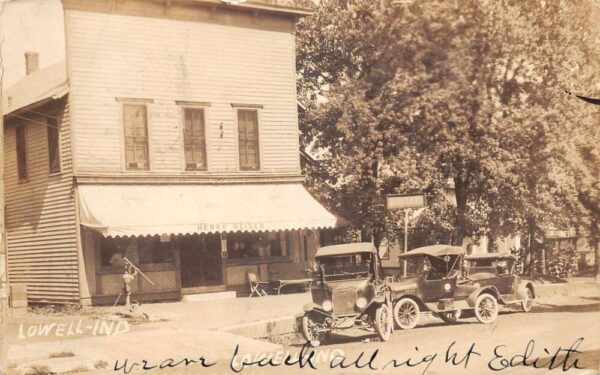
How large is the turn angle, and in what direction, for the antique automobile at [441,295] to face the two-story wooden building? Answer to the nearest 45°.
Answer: approximately 45° to its right

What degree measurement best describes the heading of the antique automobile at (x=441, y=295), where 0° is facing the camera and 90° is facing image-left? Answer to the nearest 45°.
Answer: approximately 45°

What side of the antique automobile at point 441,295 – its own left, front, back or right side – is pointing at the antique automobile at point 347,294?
front

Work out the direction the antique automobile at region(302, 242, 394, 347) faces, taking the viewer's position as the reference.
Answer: facing the viewer

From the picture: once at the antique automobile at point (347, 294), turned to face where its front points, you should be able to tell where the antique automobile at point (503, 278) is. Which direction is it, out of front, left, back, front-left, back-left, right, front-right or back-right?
back-left

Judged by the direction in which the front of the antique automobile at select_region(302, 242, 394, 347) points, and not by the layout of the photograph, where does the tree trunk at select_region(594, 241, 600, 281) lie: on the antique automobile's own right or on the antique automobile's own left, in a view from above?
on the antique automobile's own left

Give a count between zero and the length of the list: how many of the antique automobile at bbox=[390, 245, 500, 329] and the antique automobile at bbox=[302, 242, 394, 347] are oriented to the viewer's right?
0

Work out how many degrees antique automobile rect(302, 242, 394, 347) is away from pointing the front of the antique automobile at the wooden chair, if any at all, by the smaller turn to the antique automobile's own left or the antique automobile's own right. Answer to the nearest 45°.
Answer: approximately 135° to the antique automobile's own right

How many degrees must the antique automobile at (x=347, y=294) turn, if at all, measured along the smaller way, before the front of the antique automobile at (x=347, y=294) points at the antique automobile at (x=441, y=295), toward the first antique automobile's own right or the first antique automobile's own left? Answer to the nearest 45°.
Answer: approximately 135° to the first antique automobile's own left

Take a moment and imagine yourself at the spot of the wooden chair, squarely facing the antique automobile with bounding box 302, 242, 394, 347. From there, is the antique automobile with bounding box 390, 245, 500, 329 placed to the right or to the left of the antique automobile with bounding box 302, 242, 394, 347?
left
